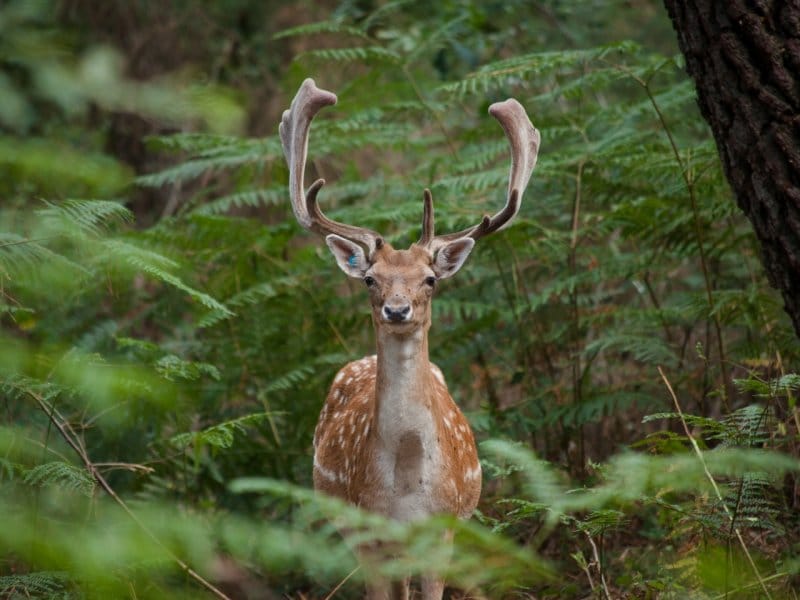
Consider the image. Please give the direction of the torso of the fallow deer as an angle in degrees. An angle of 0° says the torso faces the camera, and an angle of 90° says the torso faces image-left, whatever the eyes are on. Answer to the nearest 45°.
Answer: approximately 0°

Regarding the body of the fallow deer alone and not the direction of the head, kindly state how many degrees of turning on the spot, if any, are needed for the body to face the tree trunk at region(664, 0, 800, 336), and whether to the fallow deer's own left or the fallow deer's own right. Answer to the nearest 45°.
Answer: approximately 45° to the fallow deer's own left
